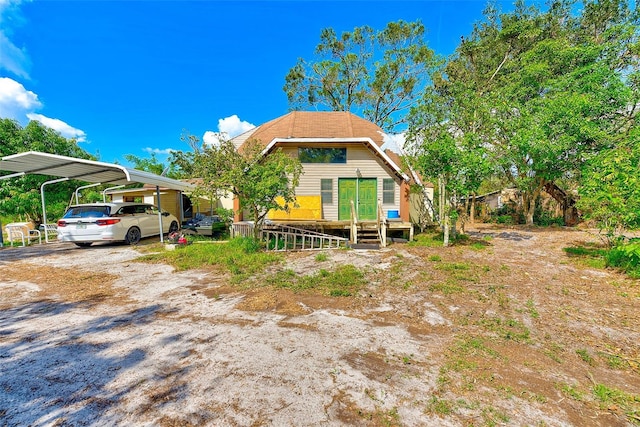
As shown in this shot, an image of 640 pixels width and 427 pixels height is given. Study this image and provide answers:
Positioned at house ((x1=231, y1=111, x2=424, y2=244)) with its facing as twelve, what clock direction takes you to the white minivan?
The white minivan is roughly at 2 o'clock from the house.

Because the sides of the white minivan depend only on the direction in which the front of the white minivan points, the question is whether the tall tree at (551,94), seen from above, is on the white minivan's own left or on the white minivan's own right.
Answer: on the white minivan's own right

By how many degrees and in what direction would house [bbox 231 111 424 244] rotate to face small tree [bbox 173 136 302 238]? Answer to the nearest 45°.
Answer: approximately 45° to its right

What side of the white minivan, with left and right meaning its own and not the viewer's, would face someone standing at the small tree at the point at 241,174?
right

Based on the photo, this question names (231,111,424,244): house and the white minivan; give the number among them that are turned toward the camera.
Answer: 1

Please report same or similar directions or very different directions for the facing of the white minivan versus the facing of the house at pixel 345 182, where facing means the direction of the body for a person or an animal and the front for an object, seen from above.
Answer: very different directions

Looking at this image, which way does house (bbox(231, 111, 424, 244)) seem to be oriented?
toward the camera

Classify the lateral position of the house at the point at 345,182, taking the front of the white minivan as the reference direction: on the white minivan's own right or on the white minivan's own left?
on the white minivan's own right

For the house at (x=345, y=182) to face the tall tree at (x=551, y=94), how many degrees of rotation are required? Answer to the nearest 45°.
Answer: approximately 90° to its left
